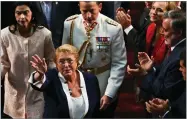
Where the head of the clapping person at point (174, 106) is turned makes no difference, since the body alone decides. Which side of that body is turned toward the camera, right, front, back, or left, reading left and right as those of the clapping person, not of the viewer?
left

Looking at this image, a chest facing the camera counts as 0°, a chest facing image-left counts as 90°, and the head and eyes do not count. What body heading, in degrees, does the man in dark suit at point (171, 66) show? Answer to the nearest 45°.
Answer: approximately 90°

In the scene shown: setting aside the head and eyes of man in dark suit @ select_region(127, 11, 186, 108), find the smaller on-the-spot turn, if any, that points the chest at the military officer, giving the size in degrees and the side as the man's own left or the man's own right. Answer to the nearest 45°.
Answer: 0° — they already face them

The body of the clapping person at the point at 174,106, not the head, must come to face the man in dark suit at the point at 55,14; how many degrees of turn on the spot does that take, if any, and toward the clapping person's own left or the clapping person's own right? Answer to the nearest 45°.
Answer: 0° — they already face them
